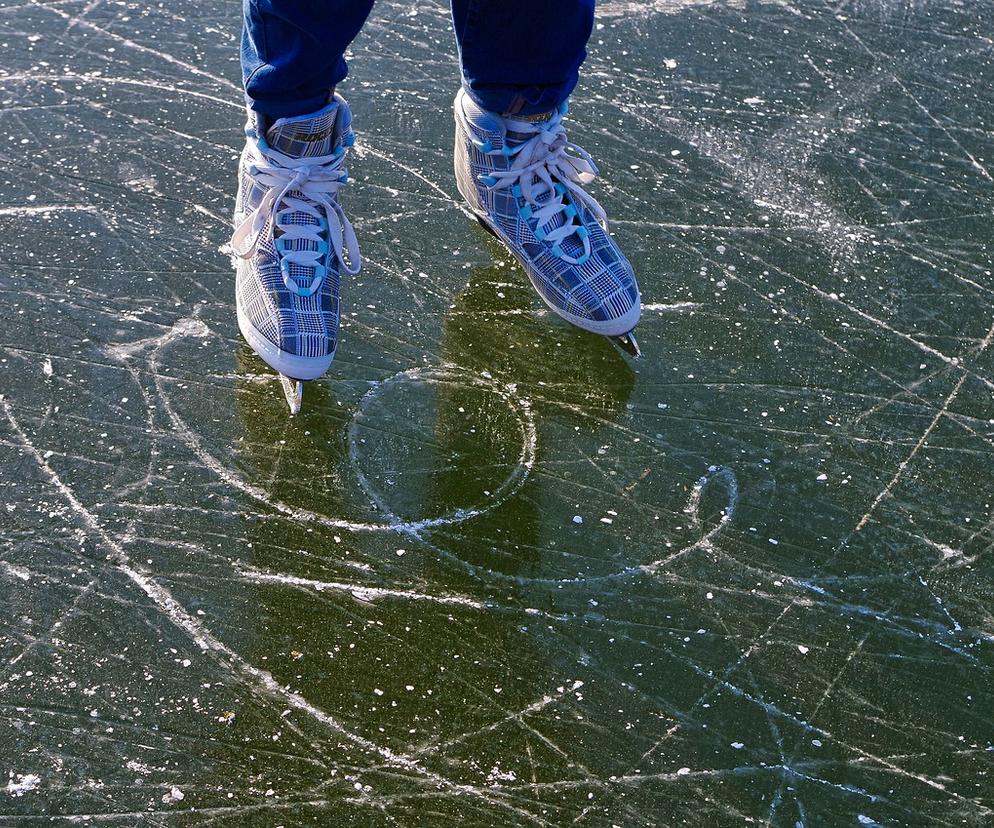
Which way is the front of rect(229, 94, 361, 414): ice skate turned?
toward the camera
